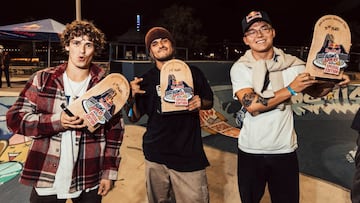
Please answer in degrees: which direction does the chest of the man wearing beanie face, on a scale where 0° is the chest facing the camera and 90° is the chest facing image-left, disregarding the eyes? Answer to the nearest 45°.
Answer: approximately 0°

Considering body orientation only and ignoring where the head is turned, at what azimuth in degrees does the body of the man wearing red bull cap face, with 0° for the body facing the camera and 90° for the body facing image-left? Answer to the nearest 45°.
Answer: approximately 0°

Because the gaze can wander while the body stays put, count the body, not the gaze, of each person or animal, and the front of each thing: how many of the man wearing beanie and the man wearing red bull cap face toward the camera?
2
